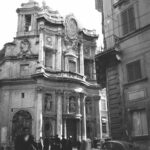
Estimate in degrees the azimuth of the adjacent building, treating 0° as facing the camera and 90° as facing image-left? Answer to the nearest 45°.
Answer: approximately 45°

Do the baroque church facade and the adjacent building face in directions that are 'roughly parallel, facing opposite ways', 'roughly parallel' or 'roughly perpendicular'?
roughly perpendicular

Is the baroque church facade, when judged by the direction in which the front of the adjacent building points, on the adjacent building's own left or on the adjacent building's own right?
on the adjacent building's own right

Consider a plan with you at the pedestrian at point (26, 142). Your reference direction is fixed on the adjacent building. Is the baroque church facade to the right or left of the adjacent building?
left

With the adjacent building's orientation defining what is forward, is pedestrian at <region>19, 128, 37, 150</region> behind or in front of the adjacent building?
in front

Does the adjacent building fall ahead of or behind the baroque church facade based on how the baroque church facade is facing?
ahead

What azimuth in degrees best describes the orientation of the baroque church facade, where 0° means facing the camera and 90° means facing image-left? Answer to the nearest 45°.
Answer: approximately 315°

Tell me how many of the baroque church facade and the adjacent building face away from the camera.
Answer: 0

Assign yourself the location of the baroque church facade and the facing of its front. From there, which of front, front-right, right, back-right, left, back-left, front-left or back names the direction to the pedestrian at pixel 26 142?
front-right
